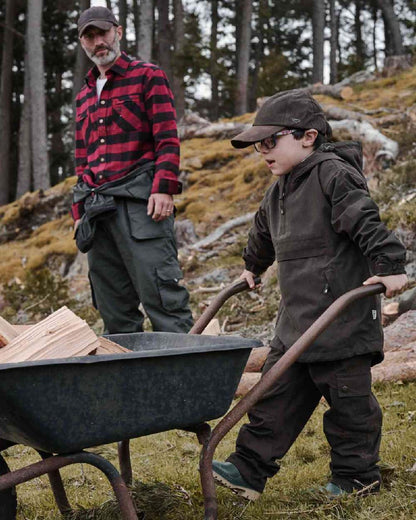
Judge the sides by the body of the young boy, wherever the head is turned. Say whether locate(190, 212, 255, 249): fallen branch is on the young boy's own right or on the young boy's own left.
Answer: on the young boy's own right

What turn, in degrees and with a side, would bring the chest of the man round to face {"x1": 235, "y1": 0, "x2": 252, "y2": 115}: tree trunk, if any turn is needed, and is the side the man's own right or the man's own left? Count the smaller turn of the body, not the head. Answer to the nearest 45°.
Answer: approximately 135° to the man's own right

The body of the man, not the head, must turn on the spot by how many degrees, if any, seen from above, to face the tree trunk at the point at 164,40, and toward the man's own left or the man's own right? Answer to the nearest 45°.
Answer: approximately 135° to the man's own right

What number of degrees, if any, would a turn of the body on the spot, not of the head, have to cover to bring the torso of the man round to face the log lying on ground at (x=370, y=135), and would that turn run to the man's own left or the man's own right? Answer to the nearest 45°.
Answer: approximately 180°

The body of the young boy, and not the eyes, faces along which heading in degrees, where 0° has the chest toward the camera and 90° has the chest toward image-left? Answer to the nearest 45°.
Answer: approximately 45°

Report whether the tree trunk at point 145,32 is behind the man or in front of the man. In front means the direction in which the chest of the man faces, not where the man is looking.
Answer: behind

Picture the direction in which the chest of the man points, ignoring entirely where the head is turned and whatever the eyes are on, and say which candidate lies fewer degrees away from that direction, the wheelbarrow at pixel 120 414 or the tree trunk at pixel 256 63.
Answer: the wheelbarrow

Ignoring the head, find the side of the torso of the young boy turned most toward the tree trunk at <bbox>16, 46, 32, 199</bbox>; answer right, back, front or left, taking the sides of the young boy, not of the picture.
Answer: right

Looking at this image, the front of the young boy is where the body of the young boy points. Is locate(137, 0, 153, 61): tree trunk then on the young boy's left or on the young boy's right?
on the young boy's right
